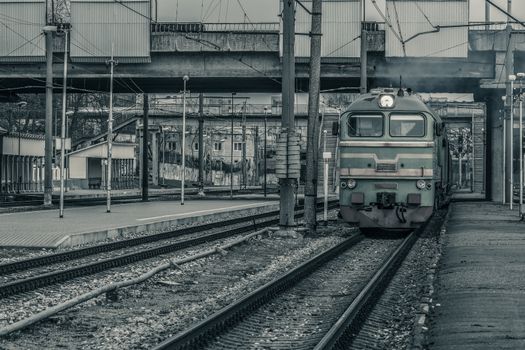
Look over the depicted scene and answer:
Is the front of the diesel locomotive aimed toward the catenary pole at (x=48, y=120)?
no

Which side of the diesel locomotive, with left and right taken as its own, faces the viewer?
front

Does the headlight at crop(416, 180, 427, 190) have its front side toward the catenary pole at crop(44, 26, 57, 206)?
no

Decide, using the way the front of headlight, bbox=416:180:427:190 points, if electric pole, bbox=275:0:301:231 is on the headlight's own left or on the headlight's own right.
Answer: on the headlight's own right

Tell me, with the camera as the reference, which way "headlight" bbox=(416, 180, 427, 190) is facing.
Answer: facing the viewer

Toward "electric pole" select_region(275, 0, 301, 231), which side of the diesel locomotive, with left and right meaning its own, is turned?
right
